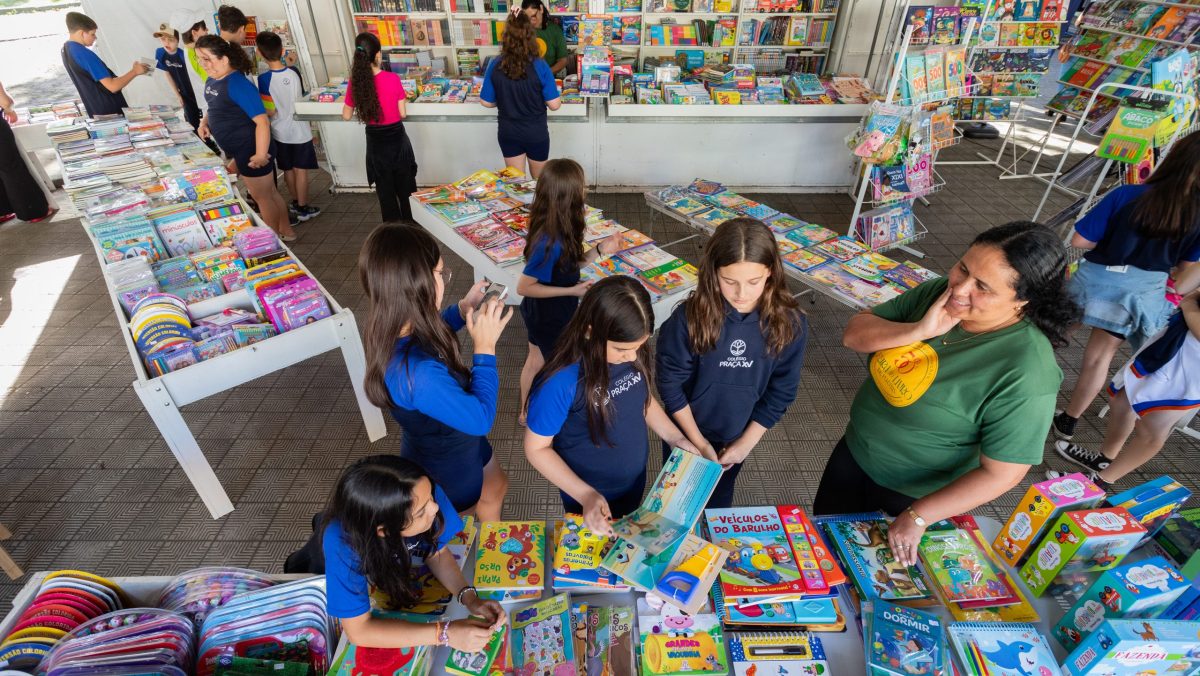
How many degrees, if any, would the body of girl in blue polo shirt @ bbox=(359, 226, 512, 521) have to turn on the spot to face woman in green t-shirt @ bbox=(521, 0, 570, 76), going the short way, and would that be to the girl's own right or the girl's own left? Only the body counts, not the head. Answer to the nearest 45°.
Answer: approximately 45° to the girl's own left

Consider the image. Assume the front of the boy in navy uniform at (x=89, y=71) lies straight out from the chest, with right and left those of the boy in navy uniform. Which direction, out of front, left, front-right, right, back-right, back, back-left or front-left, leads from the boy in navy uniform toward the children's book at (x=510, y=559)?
right

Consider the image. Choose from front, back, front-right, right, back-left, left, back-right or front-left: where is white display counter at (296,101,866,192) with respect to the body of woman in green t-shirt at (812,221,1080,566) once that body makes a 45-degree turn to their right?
front-right

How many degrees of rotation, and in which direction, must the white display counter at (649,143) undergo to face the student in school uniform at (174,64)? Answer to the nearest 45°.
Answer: approximately 90° to its right

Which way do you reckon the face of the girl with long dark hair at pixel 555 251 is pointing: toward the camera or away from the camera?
away from the camera

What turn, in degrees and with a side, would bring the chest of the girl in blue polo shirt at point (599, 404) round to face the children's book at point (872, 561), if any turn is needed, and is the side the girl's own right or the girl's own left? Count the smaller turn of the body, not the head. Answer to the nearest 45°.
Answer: approximately 45° to the girl's own left

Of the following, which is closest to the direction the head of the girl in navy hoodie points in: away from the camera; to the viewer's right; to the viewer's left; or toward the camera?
toward the camera

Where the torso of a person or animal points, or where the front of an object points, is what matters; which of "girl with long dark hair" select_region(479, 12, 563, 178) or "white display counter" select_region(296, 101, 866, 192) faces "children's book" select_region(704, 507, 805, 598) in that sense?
the white display counter

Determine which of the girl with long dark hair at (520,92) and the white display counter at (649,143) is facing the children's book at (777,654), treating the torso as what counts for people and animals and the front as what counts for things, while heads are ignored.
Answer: the white display counter

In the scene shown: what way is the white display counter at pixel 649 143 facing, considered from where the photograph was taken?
facing the viewer

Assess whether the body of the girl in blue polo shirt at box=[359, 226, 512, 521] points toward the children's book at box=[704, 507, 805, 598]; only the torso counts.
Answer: no

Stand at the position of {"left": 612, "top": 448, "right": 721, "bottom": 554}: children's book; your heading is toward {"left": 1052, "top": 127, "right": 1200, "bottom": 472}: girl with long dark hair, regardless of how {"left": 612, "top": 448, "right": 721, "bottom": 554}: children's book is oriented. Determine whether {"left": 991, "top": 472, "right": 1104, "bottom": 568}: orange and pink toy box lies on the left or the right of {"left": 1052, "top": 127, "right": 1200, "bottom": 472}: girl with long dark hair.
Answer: right

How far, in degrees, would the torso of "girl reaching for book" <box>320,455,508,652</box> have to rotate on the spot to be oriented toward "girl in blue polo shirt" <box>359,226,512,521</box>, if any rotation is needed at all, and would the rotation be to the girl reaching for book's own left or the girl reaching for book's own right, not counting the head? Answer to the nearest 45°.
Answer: approximately 90° to the girl reaching for book's own left

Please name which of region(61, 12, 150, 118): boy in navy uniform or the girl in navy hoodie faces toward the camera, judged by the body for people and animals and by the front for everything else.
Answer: the girl in navy hoodie

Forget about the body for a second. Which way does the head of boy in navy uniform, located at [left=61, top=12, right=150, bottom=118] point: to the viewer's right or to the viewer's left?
to the viewer's right

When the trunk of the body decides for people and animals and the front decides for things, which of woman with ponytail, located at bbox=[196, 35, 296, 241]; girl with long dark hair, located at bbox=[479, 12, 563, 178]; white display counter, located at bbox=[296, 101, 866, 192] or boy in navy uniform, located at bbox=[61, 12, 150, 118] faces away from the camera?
the girl with long dark hair

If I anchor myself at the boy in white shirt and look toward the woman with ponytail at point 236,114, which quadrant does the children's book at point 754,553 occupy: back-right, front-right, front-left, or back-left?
front-left

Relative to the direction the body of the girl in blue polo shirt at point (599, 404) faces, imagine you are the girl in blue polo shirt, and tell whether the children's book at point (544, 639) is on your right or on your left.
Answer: on your right

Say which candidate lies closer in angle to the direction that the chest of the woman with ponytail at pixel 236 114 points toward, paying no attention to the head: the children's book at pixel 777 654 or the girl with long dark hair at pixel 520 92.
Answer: the children's book
